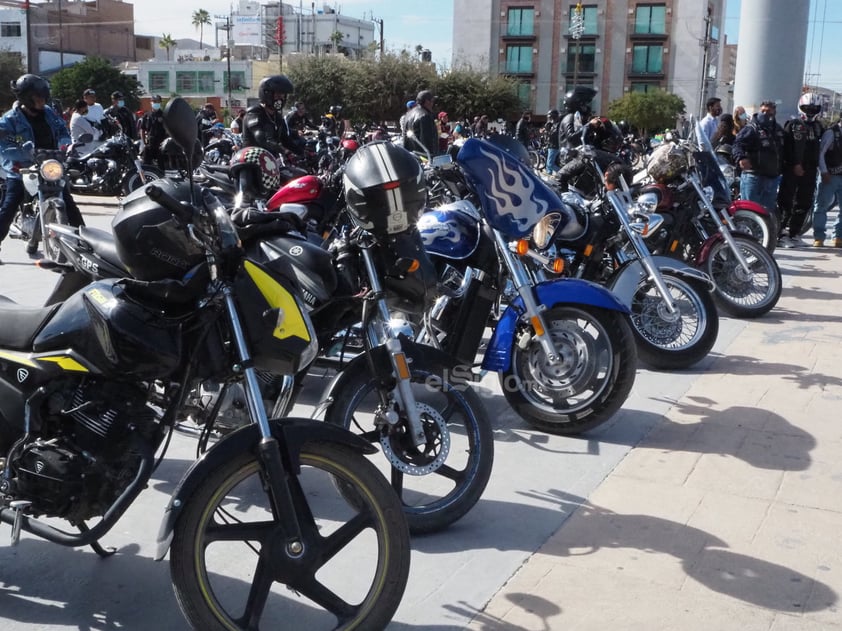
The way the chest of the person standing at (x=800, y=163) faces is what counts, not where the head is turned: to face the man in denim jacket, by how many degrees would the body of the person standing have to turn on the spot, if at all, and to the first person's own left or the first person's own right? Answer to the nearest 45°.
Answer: approximately 45° to the first person's own right

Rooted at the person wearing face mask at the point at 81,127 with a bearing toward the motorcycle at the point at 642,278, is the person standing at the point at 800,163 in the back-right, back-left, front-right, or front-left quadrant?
front-left

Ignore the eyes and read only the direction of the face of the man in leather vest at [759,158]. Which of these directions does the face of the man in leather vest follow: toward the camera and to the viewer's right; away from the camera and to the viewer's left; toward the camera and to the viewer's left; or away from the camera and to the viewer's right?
toward the camera and to the viewer's left

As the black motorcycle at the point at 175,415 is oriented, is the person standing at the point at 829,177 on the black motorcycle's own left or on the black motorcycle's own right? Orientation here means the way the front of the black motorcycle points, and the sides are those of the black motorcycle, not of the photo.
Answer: on the black motorcycle's own left

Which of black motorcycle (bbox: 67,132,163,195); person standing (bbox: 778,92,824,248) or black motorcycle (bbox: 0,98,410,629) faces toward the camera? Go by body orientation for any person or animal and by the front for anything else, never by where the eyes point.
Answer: the person standing

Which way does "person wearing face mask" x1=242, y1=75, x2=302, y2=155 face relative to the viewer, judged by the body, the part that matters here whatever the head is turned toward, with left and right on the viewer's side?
facing the viewer and to the right of the viewer

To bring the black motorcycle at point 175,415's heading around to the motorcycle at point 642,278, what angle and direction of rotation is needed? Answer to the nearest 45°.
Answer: approximately 45° to its left

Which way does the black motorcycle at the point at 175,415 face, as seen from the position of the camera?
facing to the right of the viewer

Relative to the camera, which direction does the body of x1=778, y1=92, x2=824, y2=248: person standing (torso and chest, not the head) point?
toward the camera
